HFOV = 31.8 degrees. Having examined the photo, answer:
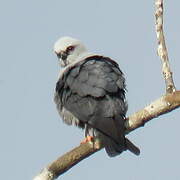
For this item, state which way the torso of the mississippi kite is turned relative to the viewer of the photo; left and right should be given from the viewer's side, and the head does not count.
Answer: facing away from the viewer and to the left of the viewer
